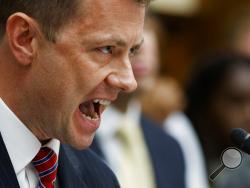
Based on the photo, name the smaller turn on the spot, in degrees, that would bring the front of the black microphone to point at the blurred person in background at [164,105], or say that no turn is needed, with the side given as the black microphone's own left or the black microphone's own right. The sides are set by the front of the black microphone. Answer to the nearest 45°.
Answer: approximately 90° to the black microphone's own right

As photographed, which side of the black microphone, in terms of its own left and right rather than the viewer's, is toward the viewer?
left

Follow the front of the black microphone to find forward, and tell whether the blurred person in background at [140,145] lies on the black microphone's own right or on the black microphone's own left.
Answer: on the black microphone's own right

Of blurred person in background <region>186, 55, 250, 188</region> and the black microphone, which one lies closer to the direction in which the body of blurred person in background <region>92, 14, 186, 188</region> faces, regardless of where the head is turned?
the black microphone

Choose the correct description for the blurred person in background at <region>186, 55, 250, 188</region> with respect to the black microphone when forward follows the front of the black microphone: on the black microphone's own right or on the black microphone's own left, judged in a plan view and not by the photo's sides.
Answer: on the black microphone's own right
